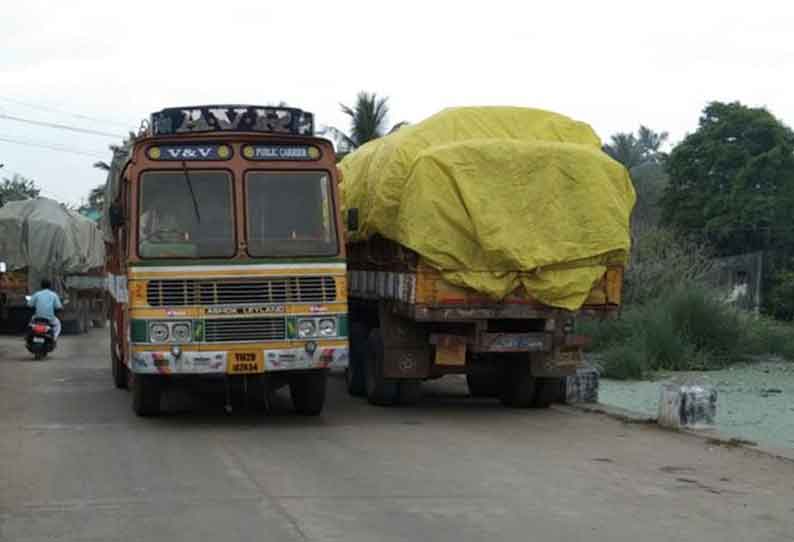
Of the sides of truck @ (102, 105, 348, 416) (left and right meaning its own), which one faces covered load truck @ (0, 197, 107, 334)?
back

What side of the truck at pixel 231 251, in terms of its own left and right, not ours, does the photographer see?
front
